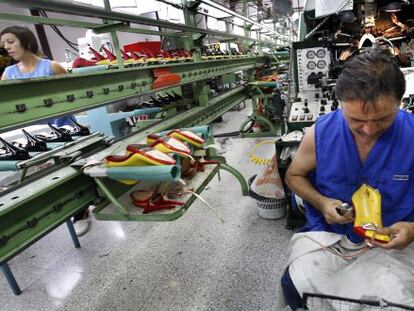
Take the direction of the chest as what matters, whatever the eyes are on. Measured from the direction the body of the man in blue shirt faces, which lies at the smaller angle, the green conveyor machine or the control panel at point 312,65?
the green conveyor machine

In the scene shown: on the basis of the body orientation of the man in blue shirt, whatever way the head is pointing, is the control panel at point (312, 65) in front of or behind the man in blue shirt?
behind

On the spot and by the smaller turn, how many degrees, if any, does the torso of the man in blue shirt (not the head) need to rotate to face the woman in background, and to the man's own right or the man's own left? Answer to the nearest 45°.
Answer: approximately 90° to the man's own right

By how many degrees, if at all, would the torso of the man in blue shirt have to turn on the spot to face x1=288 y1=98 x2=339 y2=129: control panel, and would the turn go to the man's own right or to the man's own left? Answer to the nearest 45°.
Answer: approximately 180°

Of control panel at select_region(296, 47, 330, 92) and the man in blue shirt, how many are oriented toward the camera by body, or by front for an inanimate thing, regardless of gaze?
2

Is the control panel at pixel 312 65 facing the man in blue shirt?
yes

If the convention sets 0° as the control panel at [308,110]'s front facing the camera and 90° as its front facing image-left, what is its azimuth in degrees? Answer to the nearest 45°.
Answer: approximately 0°
